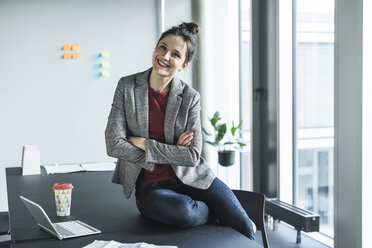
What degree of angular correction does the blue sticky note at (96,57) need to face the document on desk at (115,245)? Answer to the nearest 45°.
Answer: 0° — it already faces it

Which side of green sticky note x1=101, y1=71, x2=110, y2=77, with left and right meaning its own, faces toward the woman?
front

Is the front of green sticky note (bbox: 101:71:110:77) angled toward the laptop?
yes

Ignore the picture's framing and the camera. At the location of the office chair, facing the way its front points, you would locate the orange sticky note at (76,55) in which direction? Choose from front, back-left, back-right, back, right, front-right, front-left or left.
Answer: right

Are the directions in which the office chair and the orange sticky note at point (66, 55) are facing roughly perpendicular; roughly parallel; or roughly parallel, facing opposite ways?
roughly perpendicular

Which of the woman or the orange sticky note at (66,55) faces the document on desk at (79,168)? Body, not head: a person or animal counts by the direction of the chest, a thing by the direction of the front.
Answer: the orange sticky note

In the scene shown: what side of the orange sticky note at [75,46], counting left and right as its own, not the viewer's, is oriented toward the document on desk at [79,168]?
front

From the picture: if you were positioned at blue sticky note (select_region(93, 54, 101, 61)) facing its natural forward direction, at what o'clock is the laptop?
The laptop is roughly at 12 o'clock from the blue sticky note.

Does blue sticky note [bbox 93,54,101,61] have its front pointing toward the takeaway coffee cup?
yes

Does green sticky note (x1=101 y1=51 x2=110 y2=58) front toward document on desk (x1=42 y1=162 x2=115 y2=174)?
yes

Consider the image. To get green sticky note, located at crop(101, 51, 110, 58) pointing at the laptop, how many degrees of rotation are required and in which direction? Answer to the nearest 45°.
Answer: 0° — it already faces it
